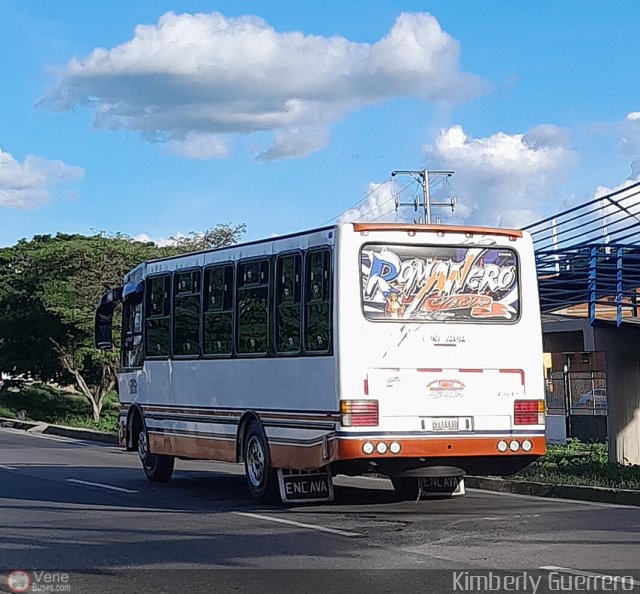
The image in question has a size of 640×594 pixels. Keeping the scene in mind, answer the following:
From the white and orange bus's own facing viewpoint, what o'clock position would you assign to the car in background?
The car in background is roughly at 2 o'clock from the white and orange bus.

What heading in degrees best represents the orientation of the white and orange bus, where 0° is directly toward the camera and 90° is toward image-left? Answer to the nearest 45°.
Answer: approximately 135°

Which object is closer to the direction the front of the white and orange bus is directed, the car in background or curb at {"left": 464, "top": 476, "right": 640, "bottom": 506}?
the car in background

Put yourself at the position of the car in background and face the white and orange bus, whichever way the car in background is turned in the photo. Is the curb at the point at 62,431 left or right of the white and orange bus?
right

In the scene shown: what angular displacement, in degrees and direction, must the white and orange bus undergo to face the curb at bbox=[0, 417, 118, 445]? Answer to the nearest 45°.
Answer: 0° — it already faces it

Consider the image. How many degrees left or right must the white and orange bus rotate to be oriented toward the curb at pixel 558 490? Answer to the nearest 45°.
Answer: approximately 90° to its right
